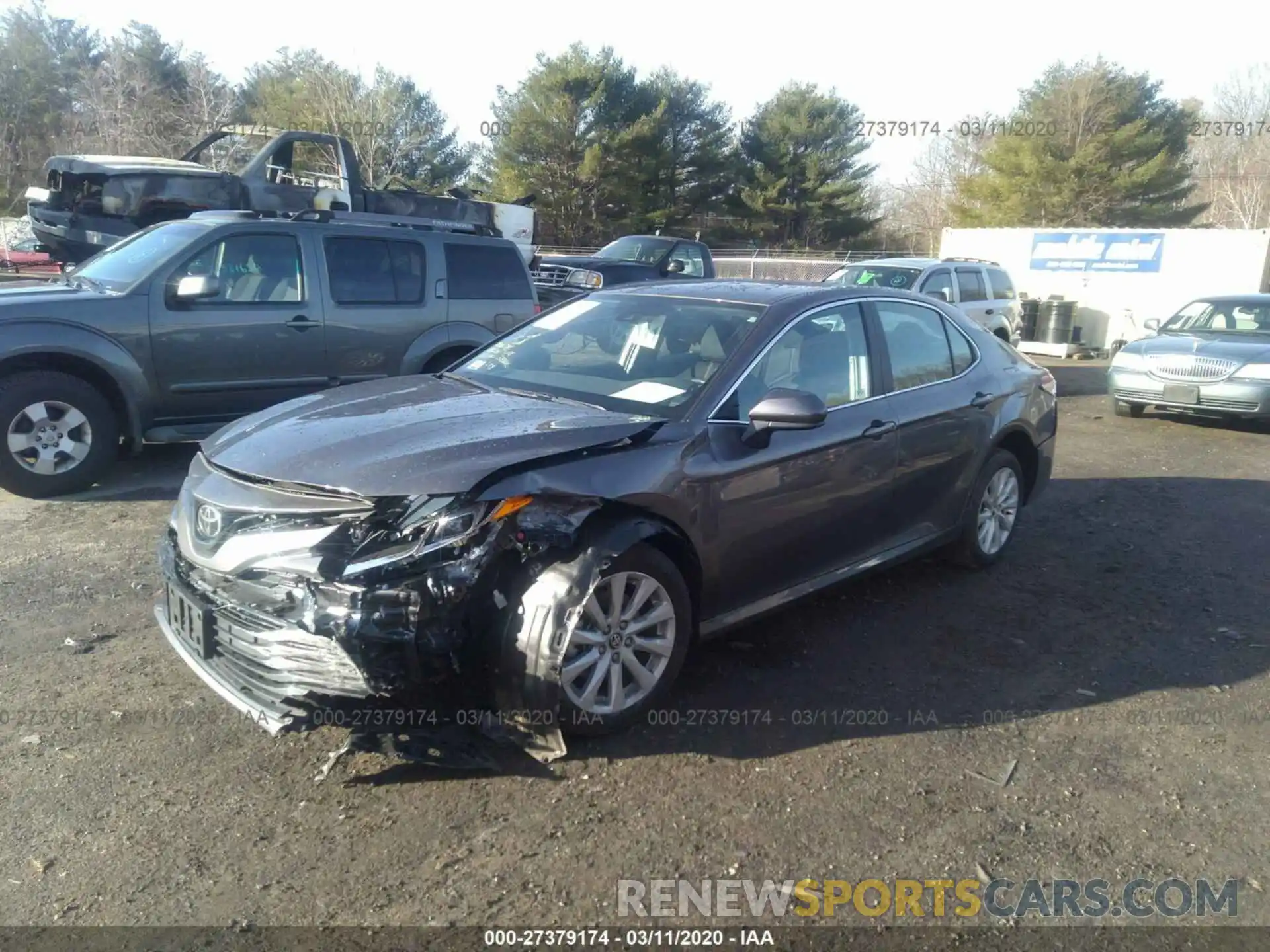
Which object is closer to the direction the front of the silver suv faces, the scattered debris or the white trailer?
the scattered debris

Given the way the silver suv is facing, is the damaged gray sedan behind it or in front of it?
in front

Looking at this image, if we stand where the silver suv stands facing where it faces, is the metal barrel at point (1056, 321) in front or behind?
behind

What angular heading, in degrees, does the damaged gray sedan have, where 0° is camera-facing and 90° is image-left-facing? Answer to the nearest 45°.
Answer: approximately 45°

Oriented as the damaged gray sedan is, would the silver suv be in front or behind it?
behind

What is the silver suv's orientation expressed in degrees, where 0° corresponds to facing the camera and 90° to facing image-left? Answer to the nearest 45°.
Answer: approximately 45°

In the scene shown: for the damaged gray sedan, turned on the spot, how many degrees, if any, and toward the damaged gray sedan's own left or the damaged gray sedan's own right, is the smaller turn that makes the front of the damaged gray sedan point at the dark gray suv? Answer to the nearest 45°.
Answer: approximately 90° to the damaged gray sedan's own right

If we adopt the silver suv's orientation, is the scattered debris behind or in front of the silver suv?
in front

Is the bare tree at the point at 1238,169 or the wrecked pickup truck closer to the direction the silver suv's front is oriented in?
the wrecked pickup truck

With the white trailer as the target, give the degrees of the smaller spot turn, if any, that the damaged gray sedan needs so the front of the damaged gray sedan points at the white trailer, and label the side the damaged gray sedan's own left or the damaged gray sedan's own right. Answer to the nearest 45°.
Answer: approximately 180°
